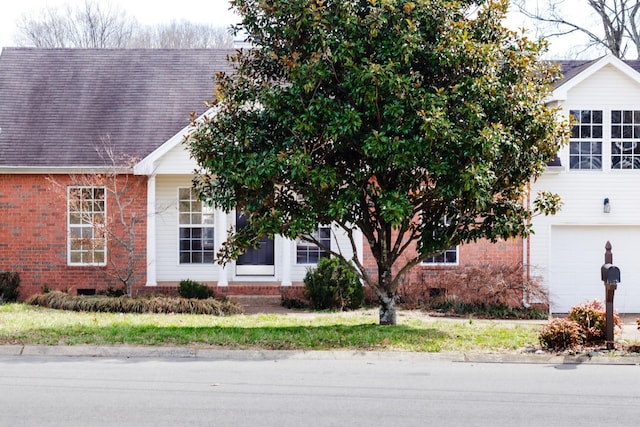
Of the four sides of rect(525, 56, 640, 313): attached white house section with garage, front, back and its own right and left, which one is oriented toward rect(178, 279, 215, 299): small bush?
right

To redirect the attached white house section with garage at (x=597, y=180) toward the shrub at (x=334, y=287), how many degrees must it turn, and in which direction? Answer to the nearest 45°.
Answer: approximately 45° to its right

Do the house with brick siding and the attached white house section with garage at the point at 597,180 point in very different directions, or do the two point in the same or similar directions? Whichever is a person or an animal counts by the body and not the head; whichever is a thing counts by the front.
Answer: same or similar directions

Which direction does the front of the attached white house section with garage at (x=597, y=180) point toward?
toward the camera

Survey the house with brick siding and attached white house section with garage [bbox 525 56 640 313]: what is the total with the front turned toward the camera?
2

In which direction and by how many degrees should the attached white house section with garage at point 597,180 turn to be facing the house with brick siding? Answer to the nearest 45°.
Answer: approximately 90° to its right

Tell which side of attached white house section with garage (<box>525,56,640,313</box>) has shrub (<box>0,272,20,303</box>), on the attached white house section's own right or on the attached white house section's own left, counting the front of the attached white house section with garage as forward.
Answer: on the attached white house section's own right

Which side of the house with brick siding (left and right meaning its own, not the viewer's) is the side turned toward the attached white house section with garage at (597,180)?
left

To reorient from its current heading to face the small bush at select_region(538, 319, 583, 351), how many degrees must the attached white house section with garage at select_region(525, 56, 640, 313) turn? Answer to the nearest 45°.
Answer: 0° — it already faces it

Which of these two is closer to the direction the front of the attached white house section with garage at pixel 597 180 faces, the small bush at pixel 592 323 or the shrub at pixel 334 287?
the small bush

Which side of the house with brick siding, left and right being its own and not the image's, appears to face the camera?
front
